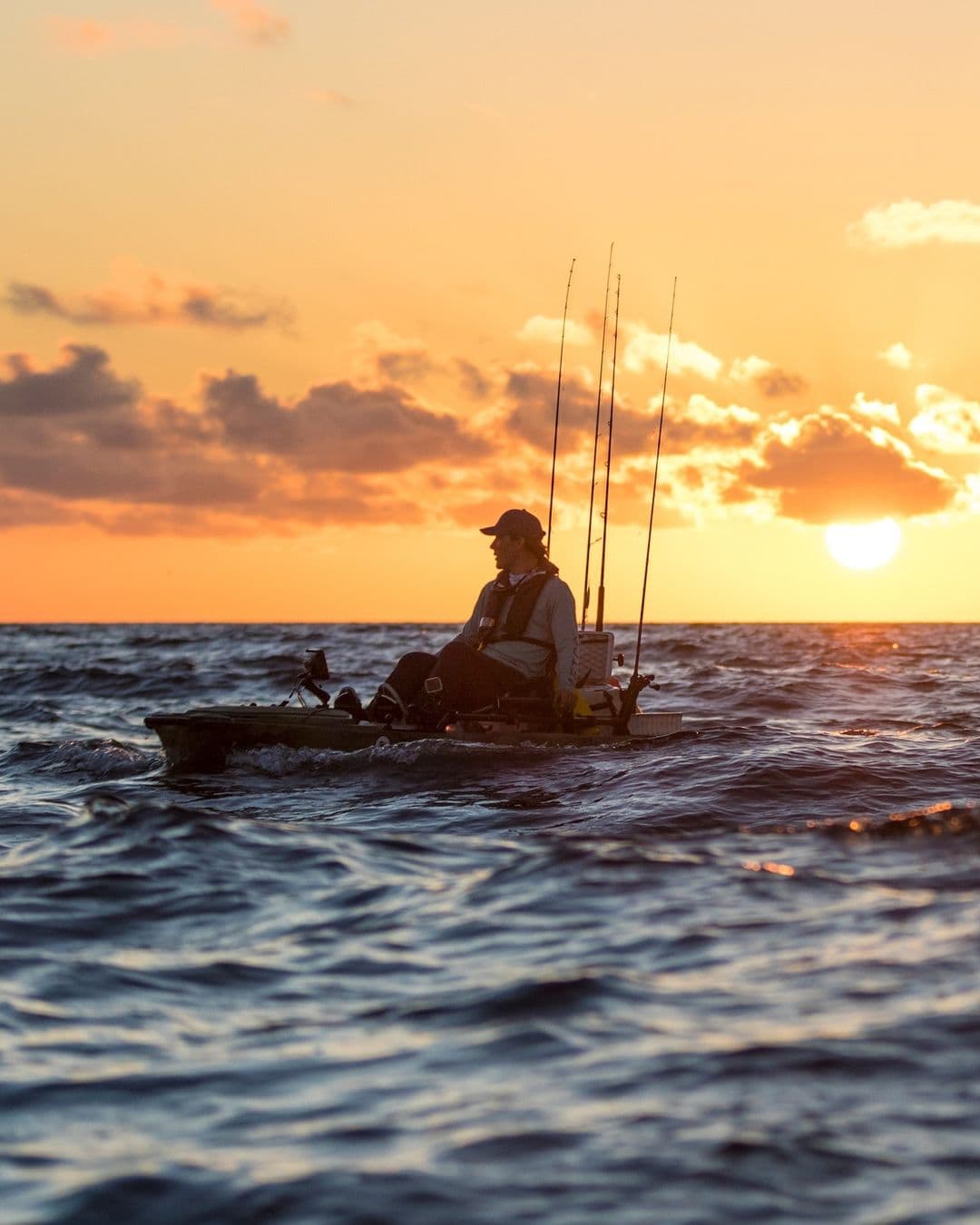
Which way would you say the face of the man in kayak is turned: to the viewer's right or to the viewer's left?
to the viewer's left

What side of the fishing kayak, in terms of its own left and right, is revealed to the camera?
left
